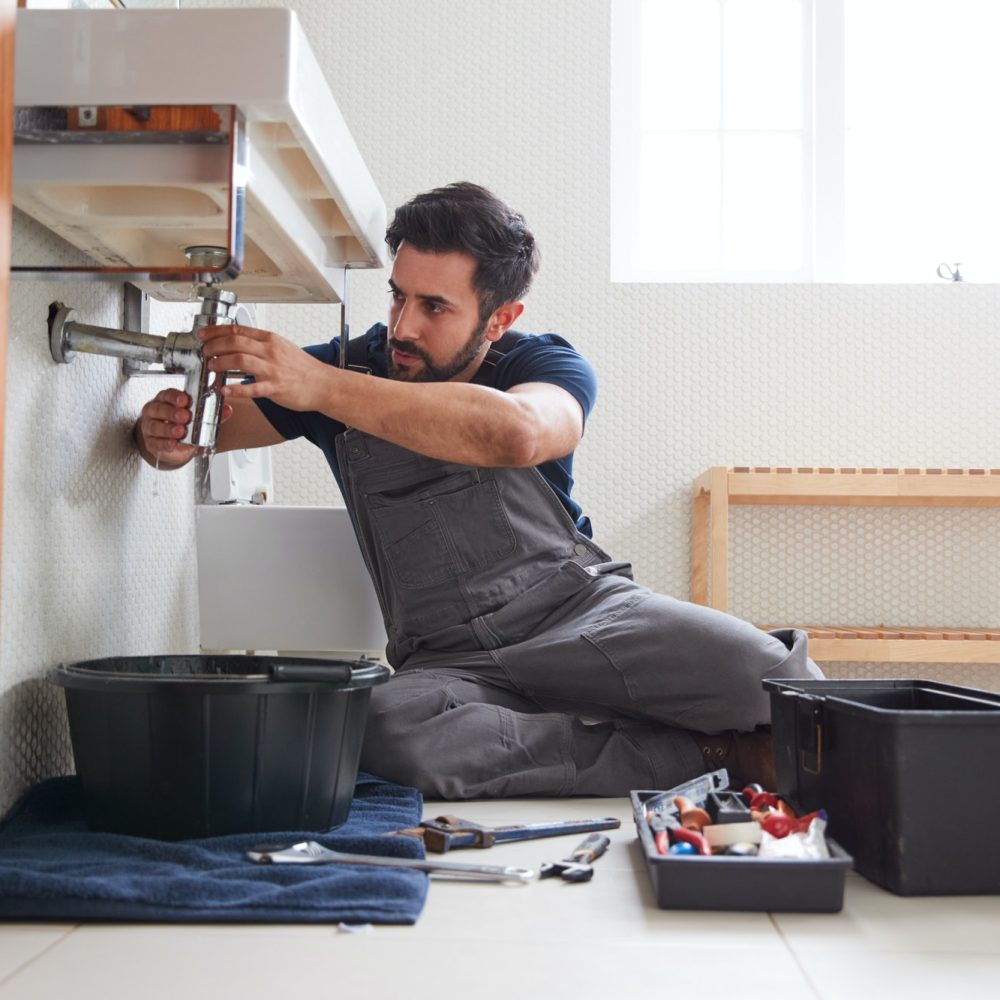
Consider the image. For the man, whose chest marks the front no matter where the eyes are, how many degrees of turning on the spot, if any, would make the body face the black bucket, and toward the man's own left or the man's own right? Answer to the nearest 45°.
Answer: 0° — they already face it

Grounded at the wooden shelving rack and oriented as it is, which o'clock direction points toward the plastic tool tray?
The plastic tool tray is roughly at 12 o'clock from the wooden shelving rack.

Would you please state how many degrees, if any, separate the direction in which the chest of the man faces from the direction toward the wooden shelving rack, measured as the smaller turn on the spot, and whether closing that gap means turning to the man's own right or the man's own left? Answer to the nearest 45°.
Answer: approximately 180°

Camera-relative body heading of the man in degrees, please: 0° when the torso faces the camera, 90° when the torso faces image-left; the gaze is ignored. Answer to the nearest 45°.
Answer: approximately 45°

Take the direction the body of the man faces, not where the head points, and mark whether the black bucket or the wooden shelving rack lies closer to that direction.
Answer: the black bucket

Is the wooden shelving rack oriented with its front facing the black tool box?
yes

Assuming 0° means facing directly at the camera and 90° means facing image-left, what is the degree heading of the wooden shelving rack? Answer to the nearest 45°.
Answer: approximately 0°

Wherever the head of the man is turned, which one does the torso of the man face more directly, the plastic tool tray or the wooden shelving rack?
the plastic tool tray

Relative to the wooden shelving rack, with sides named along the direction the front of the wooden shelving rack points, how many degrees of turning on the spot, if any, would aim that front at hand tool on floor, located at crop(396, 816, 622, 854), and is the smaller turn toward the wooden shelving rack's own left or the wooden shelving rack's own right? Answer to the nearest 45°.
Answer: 0° — it already faces it

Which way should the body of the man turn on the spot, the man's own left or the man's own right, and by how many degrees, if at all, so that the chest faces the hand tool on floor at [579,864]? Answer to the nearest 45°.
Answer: approximately 45° to the man's own left

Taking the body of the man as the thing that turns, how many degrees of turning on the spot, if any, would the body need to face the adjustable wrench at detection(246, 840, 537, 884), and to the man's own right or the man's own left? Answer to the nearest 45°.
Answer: approximately 45° to the man's own left
